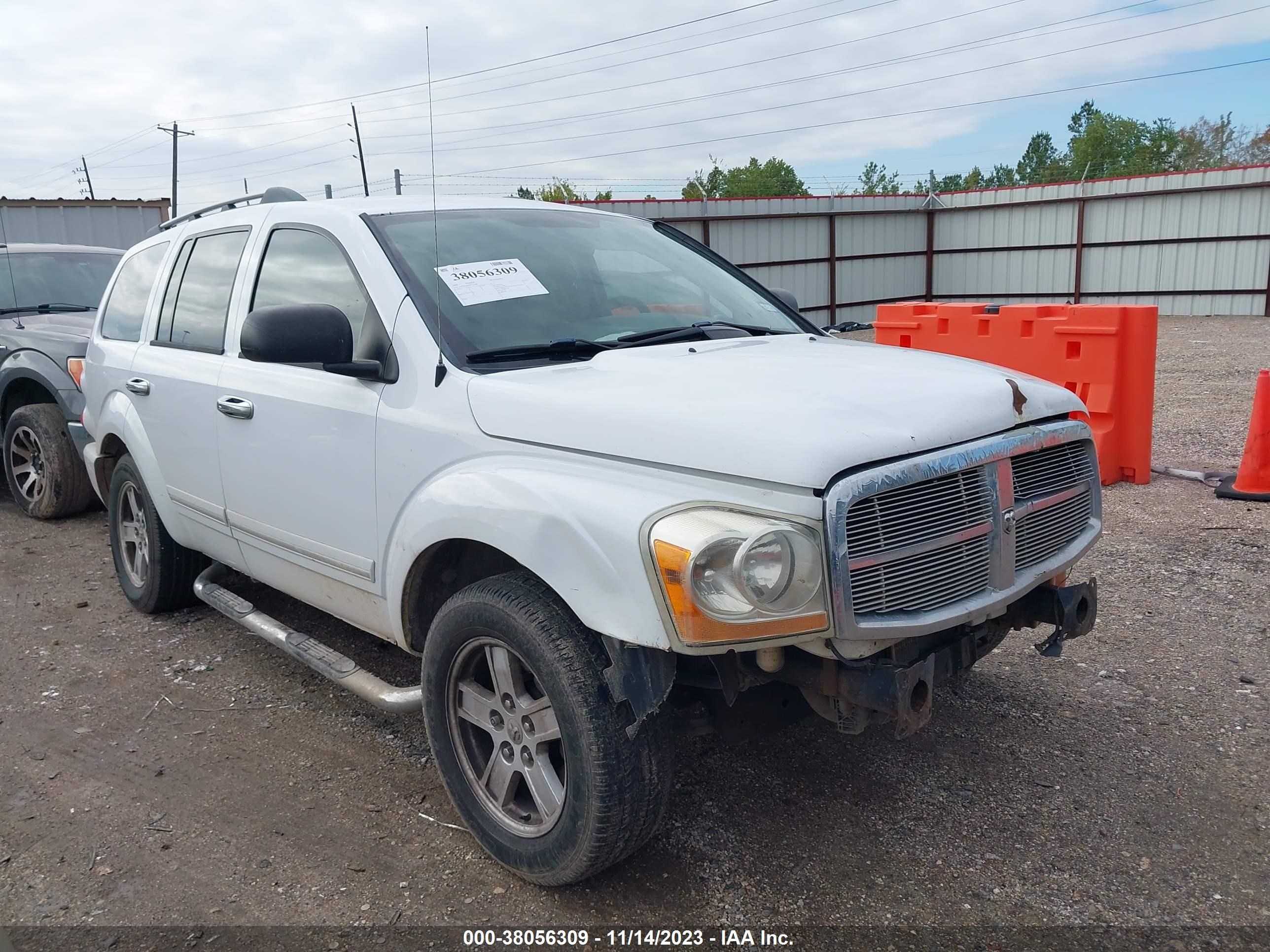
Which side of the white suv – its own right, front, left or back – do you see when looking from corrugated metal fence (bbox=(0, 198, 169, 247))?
back

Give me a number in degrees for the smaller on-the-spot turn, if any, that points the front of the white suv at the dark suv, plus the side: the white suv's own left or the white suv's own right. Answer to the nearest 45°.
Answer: approximately 180°

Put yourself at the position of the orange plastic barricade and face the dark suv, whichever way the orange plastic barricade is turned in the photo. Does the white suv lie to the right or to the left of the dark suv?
left

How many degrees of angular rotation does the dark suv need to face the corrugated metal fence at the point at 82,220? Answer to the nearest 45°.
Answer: approximately 135° to its left

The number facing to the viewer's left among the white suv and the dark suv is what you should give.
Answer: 0

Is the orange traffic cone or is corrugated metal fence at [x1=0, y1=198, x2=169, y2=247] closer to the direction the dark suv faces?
the orange traffic cone

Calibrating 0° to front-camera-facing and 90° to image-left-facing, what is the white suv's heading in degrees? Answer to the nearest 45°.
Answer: approximately 315°

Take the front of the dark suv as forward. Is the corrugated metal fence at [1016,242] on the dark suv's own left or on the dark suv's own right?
on the dark suv's own left

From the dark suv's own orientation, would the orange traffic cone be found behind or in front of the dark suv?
in front

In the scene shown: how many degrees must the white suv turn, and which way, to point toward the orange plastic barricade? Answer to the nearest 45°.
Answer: approximately 90° to its left
